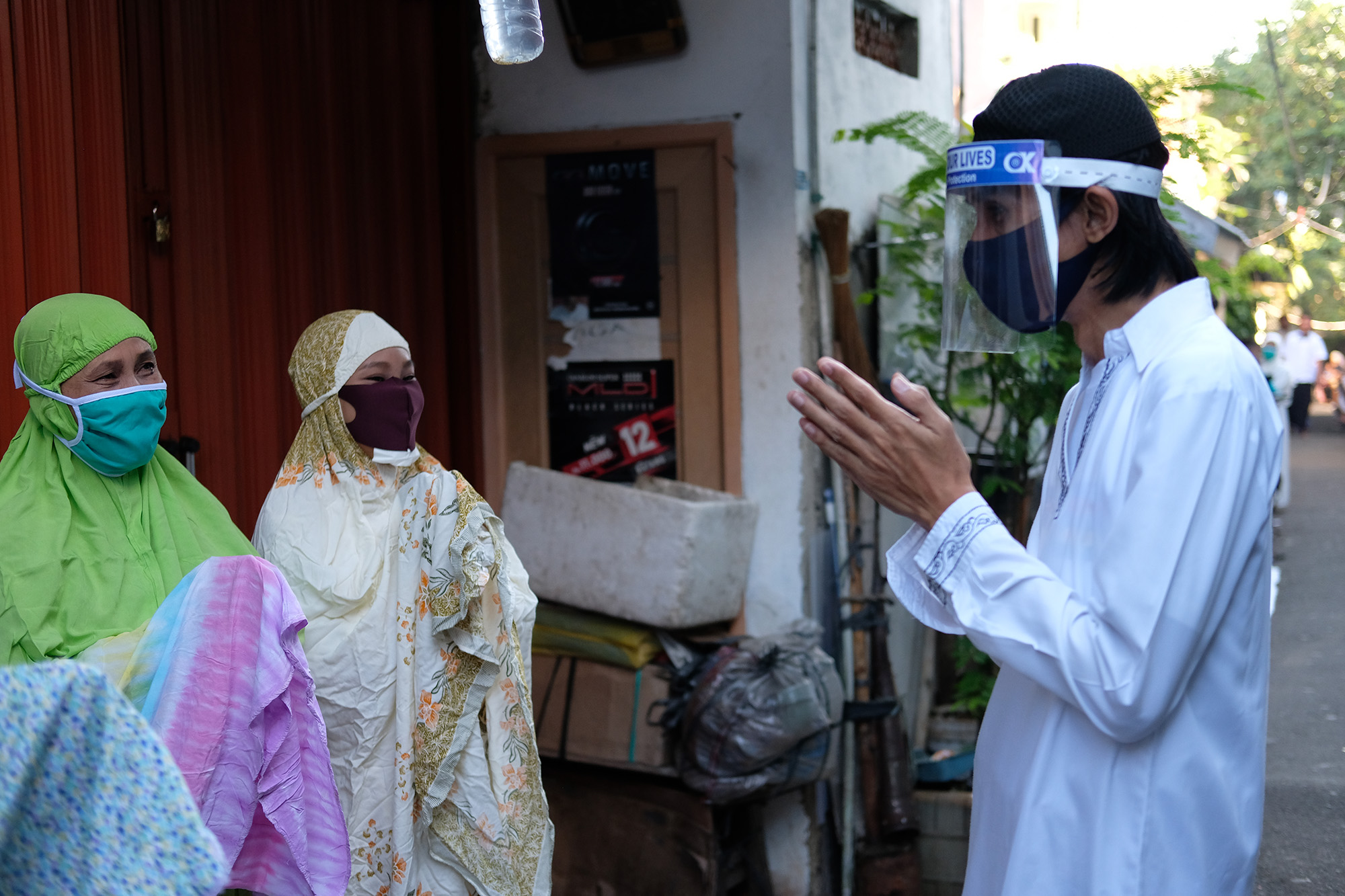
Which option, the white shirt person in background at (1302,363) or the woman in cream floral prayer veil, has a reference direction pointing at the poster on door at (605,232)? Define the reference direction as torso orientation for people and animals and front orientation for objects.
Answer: the white shirt person in background

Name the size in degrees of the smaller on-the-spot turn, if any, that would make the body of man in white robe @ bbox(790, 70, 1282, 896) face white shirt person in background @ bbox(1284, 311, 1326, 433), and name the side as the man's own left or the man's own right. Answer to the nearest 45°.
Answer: approximately 90° to the man's own right

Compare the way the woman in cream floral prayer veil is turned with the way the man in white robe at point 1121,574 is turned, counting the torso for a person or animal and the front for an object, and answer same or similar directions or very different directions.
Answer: very different directions

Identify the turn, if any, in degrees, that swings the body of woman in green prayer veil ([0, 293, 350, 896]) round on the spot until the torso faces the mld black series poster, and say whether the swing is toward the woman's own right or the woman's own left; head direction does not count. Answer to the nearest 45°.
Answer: approximately 90° to the woman's own left

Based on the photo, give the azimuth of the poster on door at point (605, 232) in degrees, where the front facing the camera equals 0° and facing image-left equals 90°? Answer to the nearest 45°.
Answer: approximately 0°

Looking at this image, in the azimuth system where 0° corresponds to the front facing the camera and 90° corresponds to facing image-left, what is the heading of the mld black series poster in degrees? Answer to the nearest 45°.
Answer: approximately 0°

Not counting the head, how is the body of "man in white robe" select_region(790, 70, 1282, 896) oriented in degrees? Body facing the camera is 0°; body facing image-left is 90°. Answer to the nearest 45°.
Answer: approximately 90°

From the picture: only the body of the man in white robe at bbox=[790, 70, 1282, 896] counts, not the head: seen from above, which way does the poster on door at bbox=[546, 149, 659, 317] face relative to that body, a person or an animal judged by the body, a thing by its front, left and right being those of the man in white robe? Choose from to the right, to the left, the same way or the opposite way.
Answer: to the left

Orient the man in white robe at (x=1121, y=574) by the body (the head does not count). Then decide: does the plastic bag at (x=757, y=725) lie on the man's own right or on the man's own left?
on the man's own right
